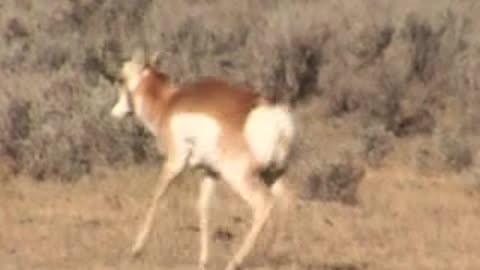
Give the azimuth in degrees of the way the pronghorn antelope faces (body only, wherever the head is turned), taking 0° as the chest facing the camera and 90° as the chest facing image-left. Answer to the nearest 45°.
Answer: approximately 135°
